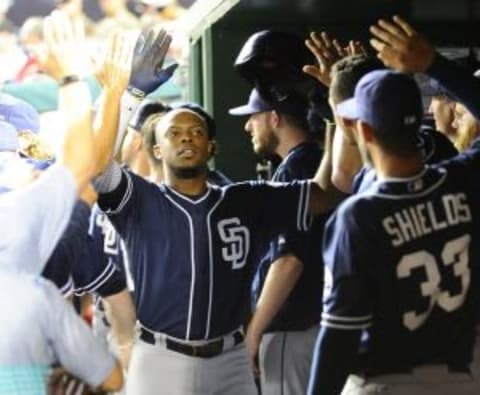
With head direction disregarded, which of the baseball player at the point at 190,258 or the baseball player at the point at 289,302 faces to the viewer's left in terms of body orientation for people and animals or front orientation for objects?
the baseball player at the point at 289,302

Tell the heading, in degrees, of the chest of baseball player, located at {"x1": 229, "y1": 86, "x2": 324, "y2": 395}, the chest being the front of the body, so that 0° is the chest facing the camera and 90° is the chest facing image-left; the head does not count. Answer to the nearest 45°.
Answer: approximately 90°

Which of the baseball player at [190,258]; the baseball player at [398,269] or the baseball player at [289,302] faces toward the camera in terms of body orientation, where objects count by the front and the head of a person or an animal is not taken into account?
the baseball player at [190,258]

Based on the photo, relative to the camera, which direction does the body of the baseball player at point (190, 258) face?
toward the camera

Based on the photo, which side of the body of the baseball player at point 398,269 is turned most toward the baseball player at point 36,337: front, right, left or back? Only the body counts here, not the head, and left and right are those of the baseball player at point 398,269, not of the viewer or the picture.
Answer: left

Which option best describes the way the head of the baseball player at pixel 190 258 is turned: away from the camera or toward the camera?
toward the camera

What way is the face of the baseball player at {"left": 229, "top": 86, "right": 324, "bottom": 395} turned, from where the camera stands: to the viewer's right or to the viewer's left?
to the viewer's left

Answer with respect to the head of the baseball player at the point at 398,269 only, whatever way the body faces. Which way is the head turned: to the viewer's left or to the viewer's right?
to the viewer's left

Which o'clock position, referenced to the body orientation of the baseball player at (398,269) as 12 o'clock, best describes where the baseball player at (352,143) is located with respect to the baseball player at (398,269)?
the baseball player at (352,143) is roughly at 1 o'clock from the baseball player at (398,269).

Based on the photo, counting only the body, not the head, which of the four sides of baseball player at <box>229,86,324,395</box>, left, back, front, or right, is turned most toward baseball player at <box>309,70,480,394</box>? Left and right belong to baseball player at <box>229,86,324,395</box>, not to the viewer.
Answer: left

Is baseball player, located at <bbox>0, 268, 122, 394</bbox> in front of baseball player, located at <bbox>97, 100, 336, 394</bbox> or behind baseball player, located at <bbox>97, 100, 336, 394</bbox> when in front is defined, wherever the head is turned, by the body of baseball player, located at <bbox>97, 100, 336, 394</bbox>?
in front

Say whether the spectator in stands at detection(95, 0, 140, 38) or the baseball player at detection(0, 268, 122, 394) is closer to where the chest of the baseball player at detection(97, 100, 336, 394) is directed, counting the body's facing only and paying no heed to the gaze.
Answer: the baseball player

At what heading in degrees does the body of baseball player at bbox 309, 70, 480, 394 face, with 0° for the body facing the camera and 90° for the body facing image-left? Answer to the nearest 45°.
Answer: approximately 135°

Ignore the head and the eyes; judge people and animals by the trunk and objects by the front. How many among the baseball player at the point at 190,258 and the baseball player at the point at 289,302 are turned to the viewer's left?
1

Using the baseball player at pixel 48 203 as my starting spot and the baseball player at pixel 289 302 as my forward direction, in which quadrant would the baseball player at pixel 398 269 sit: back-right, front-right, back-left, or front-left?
front-right
